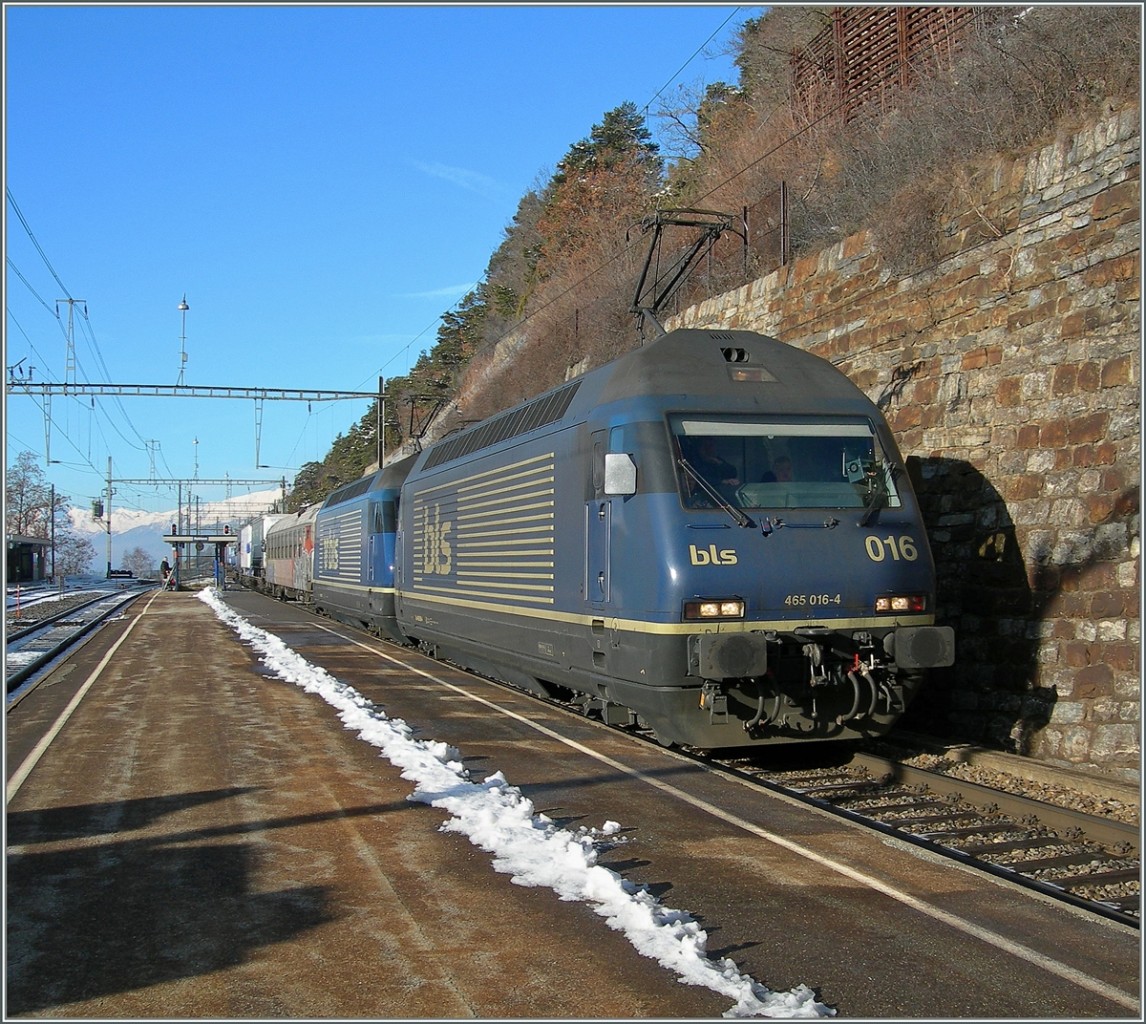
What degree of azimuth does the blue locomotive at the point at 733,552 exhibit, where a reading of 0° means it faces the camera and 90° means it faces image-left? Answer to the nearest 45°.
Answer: approximately 315°

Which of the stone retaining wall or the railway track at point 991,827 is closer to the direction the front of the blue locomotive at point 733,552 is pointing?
the railway track

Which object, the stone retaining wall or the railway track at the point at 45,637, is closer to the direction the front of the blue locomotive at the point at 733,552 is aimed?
the stone retaining wall

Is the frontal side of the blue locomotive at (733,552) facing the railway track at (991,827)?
yes

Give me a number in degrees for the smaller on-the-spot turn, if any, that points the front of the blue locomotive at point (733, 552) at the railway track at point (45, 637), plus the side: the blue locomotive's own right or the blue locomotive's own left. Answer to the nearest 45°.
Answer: approximately 180°
